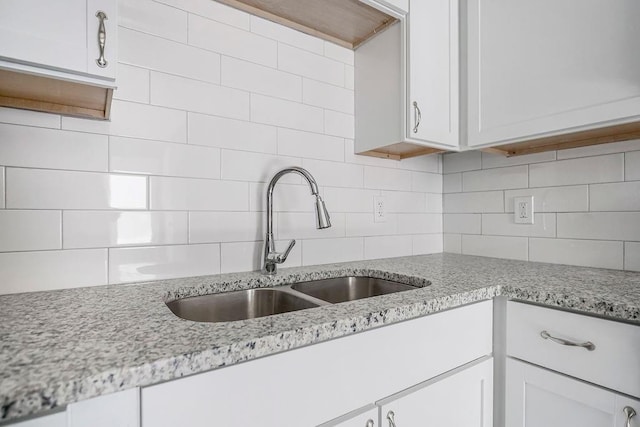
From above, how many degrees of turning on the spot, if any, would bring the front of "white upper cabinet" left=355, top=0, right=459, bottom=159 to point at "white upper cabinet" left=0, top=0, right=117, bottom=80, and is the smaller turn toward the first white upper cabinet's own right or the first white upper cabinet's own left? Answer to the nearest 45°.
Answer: approximately 90° to the first white upper cabinet's own right

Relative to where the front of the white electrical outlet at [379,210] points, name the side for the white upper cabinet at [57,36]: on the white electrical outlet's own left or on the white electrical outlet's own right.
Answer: on the white electrical outlet's own right

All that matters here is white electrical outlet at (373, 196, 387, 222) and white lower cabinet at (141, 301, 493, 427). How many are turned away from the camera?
0

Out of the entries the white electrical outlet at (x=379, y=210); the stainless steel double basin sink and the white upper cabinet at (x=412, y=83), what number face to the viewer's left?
0

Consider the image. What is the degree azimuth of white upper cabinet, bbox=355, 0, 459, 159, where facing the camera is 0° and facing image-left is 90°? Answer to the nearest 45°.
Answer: approximately 315°

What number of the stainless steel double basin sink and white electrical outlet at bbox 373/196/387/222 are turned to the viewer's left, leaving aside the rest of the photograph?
0

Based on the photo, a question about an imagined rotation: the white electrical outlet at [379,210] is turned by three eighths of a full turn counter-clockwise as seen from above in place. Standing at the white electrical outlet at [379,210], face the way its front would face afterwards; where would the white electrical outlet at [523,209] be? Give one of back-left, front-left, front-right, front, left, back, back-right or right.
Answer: right

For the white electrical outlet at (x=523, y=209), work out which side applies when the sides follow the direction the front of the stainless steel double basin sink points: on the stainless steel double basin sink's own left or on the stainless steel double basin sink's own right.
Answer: on the stainless steel double basin sink's own left

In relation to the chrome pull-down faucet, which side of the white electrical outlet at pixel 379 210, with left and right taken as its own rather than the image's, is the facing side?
right

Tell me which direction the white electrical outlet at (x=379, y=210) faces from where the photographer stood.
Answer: facing the viewer and to the right of the viewer
